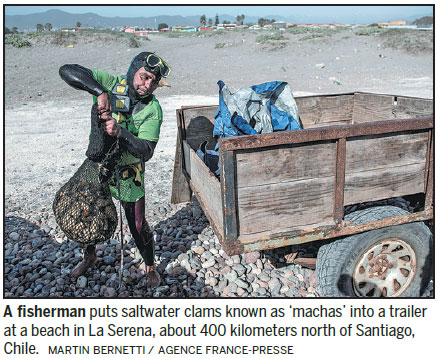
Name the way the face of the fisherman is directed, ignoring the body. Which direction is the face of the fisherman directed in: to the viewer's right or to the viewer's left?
to the viewer's right

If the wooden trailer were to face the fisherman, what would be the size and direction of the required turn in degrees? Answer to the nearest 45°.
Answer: approximately 135° to its left

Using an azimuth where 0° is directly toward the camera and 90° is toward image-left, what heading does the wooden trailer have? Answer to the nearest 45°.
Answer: approximately 225°

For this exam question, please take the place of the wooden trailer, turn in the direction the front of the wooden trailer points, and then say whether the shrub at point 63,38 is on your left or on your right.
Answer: on your left
